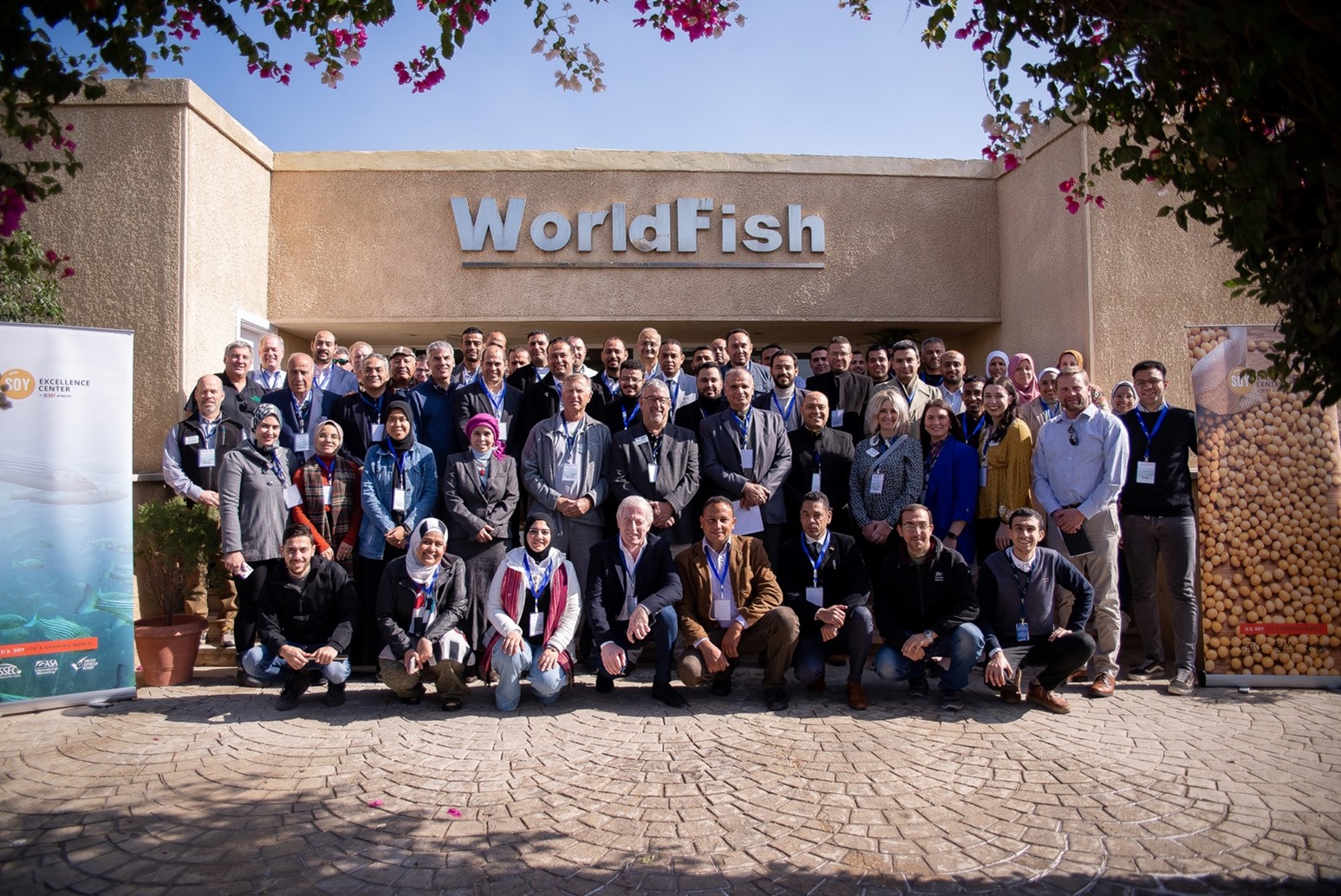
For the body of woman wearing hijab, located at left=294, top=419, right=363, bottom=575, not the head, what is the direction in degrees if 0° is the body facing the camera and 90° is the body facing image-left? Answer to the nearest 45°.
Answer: approximately 0°

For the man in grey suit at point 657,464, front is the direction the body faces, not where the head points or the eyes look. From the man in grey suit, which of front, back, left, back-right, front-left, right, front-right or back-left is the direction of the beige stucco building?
back
